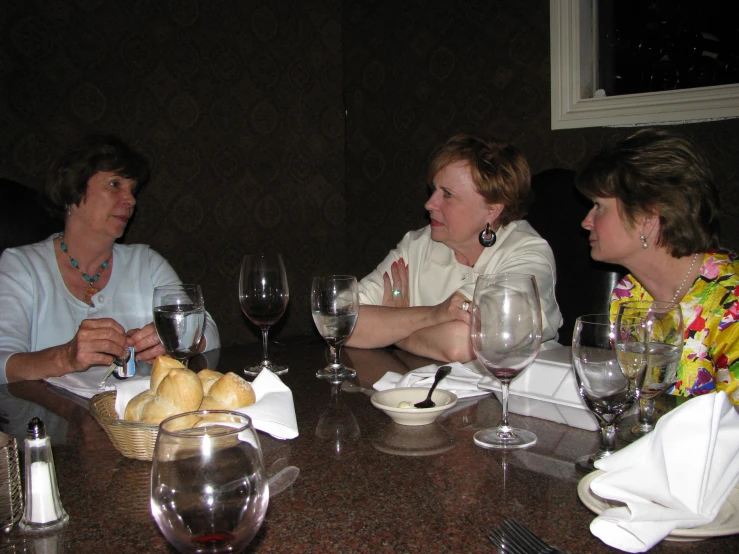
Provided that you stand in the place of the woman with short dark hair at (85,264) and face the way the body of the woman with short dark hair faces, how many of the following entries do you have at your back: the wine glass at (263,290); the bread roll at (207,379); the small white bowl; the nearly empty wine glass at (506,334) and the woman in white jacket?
0

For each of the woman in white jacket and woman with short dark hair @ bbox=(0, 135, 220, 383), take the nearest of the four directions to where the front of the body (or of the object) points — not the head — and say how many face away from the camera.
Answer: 0

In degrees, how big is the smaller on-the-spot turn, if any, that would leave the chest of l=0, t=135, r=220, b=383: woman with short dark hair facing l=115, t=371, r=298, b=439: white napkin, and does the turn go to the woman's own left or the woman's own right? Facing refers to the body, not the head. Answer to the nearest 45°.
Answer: approximately 45° to the woman's own right

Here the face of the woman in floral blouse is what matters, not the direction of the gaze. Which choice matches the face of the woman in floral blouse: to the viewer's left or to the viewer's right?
to the viewer's left

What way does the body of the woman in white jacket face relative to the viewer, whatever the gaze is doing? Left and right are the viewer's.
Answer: facing the viewer and to the left of the viewer

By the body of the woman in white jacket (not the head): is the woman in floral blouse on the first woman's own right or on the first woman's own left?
on the first woman's own left

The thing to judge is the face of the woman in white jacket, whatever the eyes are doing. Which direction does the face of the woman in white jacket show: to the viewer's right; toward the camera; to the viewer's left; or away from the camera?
to the viewer's left

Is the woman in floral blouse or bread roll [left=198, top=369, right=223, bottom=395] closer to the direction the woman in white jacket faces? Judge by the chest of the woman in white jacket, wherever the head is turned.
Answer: the bread roll

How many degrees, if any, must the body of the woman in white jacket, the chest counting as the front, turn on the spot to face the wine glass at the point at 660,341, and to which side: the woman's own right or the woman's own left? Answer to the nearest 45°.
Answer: approximately 45° to the woman's own left

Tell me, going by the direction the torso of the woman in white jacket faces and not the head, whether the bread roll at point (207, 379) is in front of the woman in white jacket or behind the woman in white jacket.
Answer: in front

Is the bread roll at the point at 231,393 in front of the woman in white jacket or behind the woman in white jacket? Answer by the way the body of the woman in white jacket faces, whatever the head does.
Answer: in front

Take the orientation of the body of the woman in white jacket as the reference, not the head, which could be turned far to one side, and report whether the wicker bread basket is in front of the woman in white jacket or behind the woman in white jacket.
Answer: in front

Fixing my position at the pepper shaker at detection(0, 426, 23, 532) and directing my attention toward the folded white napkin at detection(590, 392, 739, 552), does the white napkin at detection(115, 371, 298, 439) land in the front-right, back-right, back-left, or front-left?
front-left

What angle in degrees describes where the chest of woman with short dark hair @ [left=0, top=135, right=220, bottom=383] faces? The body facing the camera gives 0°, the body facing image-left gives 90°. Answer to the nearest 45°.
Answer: approximately 315°

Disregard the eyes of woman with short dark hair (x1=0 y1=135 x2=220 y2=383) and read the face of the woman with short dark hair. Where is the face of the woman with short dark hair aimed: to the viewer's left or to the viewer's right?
to the viewer's right
